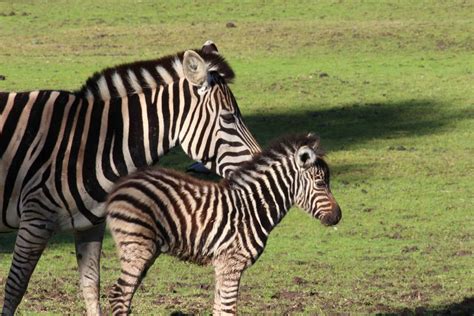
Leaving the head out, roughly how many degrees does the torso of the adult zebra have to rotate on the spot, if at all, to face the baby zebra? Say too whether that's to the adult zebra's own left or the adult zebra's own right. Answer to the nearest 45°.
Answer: approximately 45° to the adult zebra's own right

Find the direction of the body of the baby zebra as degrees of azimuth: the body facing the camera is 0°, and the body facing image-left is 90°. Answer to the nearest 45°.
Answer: approximately 270°

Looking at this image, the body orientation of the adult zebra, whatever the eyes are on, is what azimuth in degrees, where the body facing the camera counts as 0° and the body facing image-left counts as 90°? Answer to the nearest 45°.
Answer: approximately 270°

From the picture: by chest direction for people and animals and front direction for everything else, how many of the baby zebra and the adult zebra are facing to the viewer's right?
2
